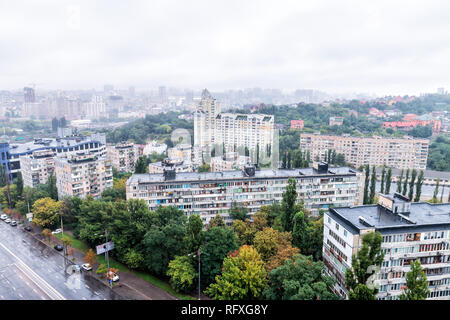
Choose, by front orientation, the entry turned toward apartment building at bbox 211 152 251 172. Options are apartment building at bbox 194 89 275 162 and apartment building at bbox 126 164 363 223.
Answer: apartment building at bbox 194 89 275 162

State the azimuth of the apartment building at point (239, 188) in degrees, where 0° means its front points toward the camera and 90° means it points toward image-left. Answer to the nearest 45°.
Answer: approximately 0°

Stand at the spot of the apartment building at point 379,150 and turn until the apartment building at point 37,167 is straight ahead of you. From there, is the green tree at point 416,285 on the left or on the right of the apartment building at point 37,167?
left

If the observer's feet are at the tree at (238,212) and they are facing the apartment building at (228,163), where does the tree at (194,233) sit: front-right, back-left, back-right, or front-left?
back-left

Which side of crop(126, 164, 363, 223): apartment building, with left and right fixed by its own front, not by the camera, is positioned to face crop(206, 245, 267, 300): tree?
front

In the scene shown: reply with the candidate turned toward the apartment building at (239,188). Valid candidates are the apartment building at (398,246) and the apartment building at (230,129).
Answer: the apartment building at (230,129)

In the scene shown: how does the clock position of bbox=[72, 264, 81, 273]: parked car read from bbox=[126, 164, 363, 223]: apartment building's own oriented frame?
The parked car is roughly at 2 o'clock from the apartment building.

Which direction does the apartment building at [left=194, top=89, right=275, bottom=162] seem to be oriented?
toward the camera

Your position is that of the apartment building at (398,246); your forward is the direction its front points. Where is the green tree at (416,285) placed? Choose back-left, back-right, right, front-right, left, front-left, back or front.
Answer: front

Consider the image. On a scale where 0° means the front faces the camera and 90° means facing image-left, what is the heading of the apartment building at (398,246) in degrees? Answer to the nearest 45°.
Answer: approximately 0°

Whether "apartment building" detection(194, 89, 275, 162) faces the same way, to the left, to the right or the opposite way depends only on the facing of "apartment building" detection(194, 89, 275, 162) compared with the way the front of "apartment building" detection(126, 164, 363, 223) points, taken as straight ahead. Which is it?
the same way

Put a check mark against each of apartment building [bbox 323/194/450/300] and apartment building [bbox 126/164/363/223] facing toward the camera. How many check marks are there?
2

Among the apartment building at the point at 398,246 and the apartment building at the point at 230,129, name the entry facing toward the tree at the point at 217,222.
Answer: the apartment building at the point at 230,129

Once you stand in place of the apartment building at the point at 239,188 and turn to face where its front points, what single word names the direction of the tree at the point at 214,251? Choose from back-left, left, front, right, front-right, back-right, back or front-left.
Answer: front

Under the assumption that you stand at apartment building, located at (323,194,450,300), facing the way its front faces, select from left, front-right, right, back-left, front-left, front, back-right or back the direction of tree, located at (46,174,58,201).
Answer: right

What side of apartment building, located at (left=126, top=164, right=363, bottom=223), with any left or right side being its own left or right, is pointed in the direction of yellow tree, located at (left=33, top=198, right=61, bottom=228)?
right

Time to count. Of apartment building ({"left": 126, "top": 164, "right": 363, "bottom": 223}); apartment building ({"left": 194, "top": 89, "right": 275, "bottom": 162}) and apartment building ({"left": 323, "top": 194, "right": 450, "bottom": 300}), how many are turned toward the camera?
3

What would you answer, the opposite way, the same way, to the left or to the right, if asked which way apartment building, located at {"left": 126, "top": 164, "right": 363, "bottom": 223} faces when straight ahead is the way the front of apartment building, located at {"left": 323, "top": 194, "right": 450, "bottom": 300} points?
the same way

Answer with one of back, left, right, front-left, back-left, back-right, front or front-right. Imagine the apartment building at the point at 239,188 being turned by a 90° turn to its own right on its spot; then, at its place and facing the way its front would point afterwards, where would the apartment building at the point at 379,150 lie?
back-right
